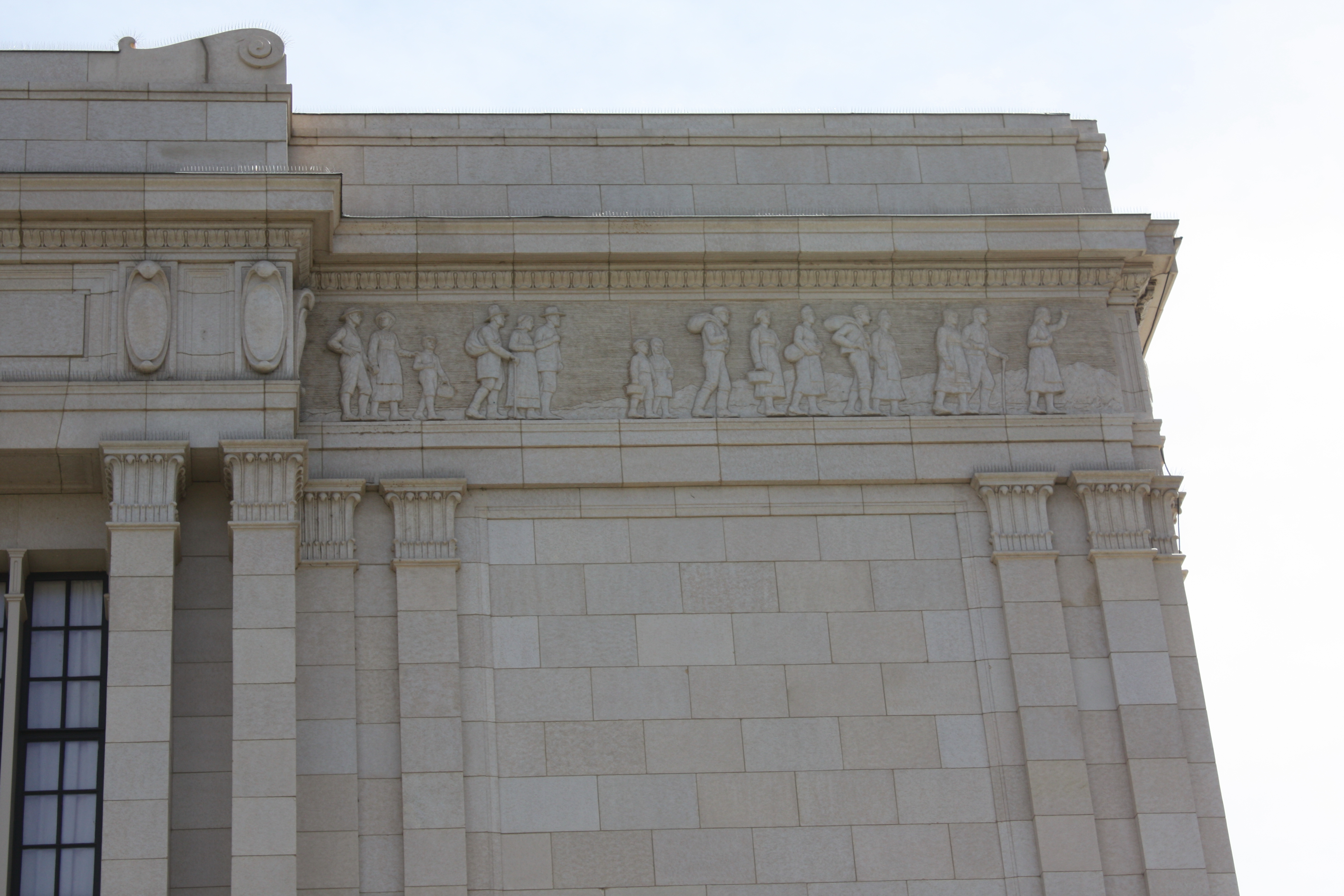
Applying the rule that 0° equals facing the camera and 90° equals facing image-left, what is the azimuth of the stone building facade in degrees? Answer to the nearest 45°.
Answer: approximately 0°
